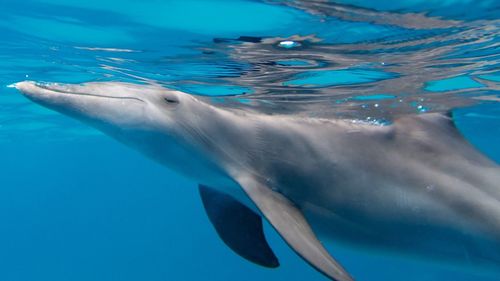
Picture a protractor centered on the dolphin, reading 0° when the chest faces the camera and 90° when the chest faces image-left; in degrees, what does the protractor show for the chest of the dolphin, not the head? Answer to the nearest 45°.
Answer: approximately 90°
